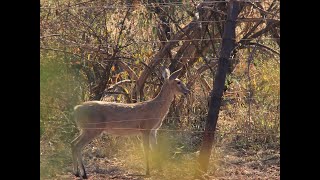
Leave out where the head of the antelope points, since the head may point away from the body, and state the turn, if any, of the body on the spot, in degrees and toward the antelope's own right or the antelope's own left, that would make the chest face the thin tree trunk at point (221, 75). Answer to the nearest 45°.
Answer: approximately 45° to the antelope's own right

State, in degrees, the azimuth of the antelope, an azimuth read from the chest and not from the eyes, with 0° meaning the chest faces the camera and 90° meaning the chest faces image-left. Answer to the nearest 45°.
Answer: approximately 270°
